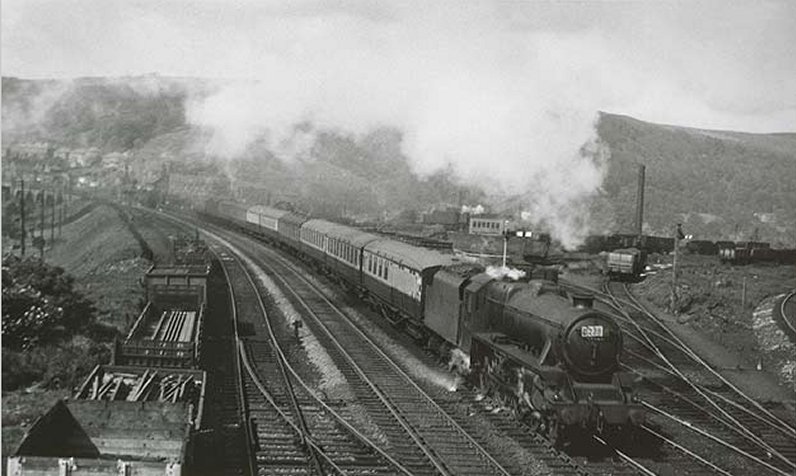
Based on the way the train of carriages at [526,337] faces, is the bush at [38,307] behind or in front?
behind

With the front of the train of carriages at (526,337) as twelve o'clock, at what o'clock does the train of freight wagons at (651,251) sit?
the train of freight wagons at (651,251) is roughly at 8 o'clock from the train of carriages at (526,337).

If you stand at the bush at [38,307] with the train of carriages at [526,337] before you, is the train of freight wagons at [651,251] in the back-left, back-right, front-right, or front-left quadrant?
front-left

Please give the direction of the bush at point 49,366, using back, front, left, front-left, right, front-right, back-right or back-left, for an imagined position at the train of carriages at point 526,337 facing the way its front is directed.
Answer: back-right

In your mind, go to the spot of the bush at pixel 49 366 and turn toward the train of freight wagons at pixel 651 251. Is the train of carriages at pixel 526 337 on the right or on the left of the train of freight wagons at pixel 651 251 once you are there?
right

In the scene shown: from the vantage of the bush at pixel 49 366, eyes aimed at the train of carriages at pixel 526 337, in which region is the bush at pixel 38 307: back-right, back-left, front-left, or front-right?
back-left

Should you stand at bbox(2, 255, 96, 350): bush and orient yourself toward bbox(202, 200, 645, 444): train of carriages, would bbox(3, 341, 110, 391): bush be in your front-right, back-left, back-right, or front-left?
front-right

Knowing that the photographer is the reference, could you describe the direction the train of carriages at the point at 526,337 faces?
facing the viewer and to the right of the viewer
